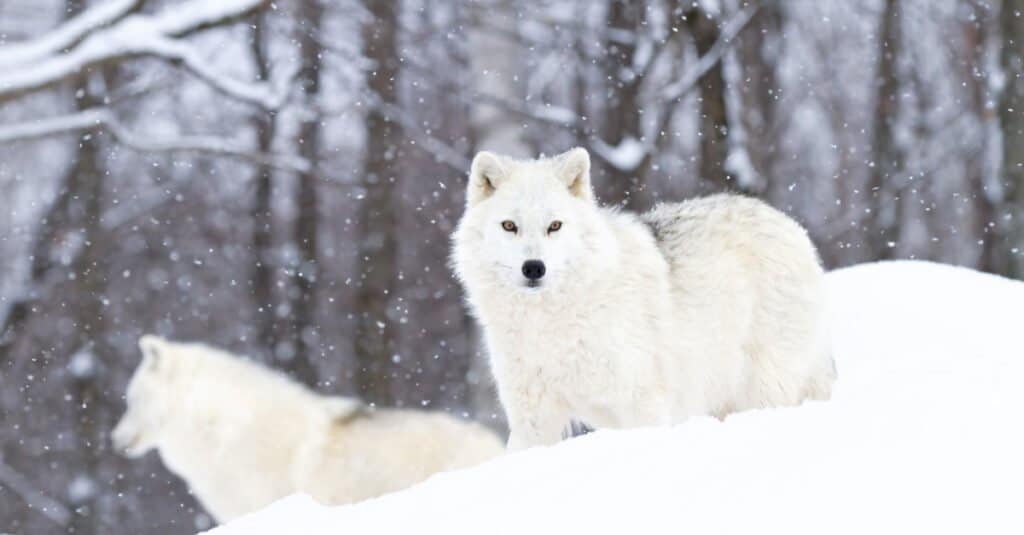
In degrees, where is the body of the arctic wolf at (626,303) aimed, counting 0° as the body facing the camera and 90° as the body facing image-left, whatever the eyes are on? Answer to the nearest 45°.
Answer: approximately 45°

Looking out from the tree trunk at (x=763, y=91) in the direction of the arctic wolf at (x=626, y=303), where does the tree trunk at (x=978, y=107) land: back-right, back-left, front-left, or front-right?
back-left

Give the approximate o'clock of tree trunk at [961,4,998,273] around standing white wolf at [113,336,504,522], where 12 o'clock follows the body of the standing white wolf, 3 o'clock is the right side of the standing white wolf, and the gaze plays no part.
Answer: The tree trunk is roughly at 5 o'clock from the standing white wolf.

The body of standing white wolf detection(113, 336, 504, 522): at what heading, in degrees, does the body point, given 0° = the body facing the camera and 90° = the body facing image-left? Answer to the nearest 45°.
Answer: approximately 90°

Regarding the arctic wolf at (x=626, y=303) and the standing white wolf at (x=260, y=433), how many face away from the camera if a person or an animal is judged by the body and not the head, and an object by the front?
0

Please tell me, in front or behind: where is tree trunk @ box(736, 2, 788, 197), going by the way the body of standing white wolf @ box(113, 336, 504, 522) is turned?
behind

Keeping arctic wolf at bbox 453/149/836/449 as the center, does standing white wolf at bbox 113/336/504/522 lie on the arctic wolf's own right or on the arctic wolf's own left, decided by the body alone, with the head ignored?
on the arctic wolf's own right

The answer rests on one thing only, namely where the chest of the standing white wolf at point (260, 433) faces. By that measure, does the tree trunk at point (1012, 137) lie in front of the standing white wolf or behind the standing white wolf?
behind

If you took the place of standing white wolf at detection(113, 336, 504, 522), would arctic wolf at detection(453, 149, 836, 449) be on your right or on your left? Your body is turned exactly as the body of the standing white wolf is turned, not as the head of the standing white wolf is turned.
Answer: on your left

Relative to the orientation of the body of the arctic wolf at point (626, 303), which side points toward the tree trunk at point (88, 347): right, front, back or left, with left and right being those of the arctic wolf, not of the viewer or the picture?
right

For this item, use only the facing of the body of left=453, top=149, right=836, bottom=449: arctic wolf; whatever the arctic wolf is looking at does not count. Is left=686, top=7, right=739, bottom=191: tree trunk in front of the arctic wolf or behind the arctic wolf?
behind

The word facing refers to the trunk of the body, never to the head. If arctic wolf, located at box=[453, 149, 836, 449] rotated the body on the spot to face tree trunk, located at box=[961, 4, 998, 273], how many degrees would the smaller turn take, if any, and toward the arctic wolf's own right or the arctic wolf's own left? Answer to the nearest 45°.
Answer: approximately 180°
